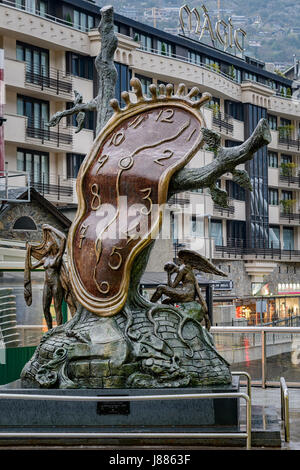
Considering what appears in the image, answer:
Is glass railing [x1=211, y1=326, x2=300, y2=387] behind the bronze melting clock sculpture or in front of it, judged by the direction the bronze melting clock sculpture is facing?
behind

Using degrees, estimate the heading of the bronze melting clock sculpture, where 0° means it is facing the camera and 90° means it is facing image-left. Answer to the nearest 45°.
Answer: approximately 0°
